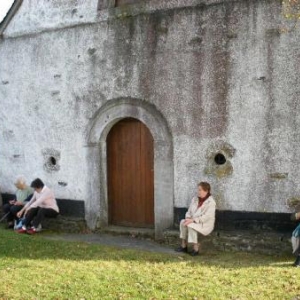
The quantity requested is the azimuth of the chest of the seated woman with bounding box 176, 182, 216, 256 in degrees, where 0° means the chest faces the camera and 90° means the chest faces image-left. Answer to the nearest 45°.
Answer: approximately 45°

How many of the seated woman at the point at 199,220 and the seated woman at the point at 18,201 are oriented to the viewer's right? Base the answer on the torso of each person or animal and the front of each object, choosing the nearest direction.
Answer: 0

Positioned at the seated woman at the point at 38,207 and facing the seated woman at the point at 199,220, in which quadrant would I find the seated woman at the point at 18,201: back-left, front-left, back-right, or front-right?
back-left

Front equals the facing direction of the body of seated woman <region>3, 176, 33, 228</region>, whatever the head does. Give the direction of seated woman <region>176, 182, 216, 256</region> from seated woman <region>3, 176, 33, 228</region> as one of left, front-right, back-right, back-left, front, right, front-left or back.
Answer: left

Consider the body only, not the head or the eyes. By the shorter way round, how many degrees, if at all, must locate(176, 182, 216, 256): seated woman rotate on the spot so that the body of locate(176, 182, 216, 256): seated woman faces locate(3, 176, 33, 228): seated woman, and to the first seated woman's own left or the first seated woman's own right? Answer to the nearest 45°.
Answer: approximately 90° to the first seated woman's own right

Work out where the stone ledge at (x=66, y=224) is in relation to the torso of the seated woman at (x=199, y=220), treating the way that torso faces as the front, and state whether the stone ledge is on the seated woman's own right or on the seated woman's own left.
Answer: on the seated woman's own right

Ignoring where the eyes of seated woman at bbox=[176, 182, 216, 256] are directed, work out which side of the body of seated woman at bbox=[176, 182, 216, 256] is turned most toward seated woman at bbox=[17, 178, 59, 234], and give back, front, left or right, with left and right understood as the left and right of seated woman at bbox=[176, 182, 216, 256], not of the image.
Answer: right
